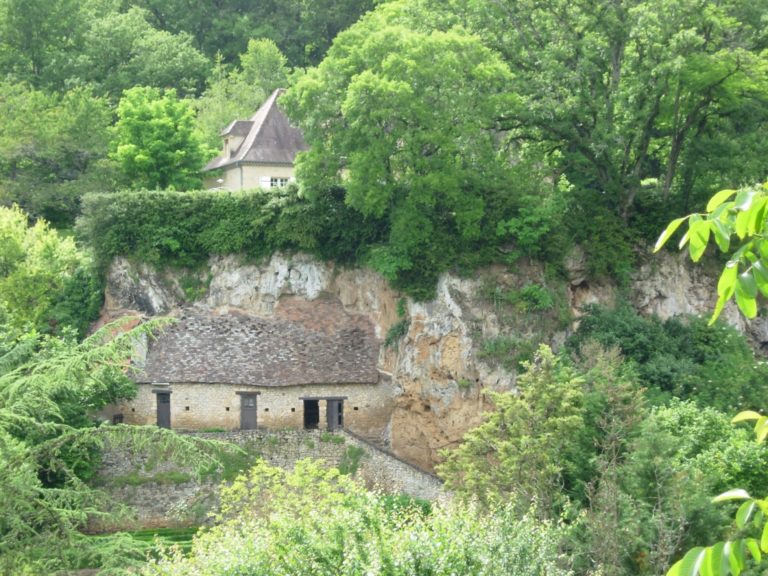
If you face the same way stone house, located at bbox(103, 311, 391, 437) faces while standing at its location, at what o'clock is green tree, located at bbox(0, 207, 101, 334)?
The green tree is roughly at 4 o'clock from the stone house.

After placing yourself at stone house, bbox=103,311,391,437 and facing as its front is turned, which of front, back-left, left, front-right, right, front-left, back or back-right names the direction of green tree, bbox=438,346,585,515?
front-left

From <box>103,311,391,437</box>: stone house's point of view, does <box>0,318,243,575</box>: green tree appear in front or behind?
in front

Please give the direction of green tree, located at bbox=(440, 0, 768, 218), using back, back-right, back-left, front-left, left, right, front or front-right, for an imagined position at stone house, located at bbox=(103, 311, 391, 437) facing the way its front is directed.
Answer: left

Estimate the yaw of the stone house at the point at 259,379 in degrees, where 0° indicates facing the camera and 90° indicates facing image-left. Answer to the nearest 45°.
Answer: approximately 0°
